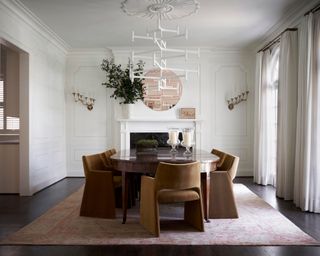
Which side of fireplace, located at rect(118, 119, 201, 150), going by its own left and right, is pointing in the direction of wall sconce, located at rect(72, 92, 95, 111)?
right

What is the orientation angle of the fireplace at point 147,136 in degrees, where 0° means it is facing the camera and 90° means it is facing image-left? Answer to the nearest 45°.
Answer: approximately 0°

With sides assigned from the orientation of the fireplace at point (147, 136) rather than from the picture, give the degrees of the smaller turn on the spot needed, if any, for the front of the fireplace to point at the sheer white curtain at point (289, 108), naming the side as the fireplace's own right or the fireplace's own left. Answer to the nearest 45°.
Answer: approximately 45° to the fireplace's own left

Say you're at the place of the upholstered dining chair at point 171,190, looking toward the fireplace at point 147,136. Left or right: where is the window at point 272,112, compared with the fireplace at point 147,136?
right

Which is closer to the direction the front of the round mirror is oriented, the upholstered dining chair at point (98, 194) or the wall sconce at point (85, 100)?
the upholstered dining chair
